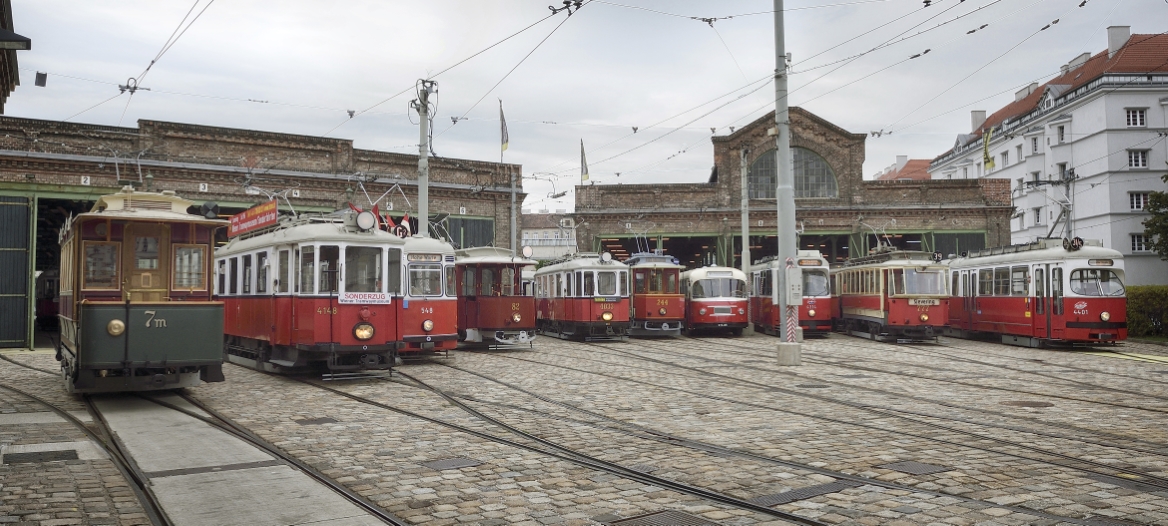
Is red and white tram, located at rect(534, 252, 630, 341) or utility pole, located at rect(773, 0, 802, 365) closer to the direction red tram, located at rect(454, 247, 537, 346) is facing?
the utility pole

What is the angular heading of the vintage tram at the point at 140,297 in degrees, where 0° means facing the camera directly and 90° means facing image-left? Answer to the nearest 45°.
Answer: approximately 0°

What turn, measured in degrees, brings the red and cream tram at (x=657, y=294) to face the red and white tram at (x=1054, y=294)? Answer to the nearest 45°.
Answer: approximately 45° to its left

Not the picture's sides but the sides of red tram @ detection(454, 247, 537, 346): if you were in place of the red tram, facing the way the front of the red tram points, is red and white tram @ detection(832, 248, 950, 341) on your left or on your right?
on your left

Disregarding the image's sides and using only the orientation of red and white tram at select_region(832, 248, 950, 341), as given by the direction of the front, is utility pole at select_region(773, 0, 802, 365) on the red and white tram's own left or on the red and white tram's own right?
on the red and white tram's own right

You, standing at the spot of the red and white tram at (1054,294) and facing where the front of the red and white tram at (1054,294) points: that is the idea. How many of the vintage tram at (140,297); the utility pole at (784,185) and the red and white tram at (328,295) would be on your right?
3

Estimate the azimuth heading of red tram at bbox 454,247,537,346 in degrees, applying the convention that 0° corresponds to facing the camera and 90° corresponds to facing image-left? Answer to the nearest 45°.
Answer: approximately 315°

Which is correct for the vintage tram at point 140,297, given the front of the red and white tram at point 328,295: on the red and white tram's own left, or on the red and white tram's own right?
on the red and white tram's own right

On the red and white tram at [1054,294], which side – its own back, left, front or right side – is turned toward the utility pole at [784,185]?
right
